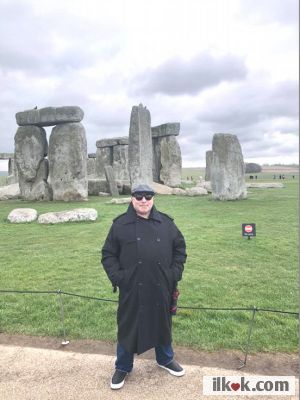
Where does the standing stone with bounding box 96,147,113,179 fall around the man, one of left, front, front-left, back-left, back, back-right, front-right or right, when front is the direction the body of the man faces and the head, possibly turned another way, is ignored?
back

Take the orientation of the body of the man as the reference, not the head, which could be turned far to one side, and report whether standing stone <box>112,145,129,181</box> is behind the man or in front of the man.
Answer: behind

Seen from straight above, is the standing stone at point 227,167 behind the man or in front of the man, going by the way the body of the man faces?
behind

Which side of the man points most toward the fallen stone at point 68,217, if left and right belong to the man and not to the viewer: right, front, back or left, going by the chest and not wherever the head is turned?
back

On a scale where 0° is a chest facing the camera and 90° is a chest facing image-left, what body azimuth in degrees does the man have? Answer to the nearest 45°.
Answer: approximately 0°

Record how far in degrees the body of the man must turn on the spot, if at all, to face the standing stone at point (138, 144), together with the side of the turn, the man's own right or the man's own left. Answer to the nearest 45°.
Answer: approximately 180°

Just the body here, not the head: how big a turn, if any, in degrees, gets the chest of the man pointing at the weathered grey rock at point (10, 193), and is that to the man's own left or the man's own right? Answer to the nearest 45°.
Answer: approximately 180°

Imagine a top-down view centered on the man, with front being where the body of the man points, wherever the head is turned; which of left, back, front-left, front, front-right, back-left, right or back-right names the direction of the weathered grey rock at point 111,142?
back

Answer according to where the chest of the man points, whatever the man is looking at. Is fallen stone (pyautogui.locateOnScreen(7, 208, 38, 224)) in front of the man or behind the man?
behind

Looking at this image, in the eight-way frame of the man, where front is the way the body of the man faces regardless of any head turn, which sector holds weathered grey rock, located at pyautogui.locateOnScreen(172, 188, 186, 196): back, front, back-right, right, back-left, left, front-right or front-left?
back

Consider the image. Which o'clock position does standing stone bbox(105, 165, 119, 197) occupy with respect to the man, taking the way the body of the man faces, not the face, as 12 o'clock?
The standing stone is roughly at 6 o'clock from the man.

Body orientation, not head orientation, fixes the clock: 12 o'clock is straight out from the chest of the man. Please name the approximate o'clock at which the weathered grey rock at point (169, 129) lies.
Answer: The weathered grey rock is roughly at 6 o'clock from the man.
